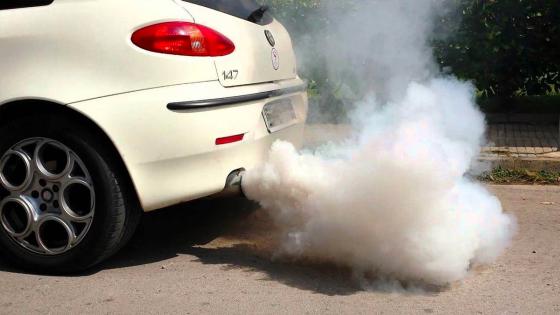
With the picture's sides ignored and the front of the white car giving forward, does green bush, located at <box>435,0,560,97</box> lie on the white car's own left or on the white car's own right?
on the white car's own right

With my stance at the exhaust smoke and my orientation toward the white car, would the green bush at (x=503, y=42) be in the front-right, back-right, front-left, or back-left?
back-right

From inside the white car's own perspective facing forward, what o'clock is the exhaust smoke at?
The exhaust smoke is roughly at 5 o'clock from the white car.

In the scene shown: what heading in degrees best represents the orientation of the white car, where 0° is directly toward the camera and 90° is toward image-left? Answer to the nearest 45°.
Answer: approximately 135°

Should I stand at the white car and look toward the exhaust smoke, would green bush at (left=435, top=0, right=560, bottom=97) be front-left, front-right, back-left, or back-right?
front-left
